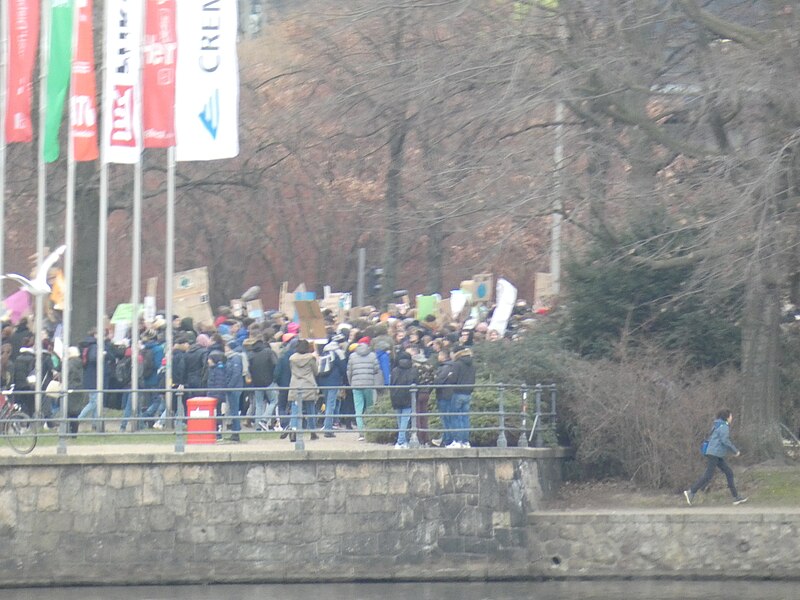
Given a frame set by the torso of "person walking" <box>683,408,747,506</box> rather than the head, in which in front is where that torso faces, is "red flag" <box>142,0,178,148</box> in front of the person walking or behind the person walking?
behind

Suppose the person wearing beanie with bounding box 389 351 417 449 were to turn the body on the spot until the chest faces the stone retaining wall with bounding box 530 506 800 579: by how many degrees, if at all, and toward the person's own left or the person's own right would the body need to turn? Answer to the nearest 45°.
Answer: approximately 90° to the person's own right

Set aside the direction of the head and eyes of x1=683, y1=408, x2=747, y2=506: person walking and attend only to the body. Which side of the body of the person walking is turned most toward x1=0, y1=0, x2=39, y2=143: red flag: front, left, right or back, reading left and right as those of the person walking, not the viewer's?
back

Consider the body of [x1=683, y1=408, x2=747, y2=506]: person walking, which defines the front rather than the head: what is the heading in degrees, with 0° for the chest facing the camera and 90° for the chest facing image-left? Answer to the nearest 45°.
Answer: approximately 270°

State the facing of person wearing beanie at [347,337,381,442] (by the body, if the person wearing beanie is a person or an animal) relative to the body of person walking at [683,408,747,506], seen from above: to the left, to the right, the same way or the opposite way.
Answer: to the left

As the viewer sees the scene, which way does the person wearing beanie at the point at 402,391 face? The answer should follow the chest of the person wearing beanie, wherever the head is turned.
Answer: away from the camera

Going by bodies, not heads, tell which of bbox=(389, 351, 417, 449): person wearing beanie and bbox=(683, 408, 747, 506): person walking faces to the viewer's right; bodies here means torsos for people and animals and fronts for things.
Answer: the person walking

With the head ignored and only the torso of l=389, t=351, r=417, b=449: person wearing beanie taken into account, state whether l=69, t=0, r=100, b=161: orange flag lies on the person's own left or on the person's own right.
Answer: on the person's own left

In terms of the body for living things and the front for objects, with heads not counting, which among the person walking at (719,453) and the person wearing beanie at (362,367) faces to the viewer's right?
the person walking

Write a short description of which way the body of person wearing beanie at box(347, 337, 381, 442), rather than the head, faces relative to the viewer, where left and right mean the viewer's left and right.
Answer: facing away from the viewer

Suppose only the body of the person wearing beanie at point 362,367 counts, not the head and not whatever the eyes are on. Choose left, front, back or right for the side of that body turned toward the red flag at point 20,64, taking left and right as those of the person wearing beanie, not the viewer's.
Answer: left

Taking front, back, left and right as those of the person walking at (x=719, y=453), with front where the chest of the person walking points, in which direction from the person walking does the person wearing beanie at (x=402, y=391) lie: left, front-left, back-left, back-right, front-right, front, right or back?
back
